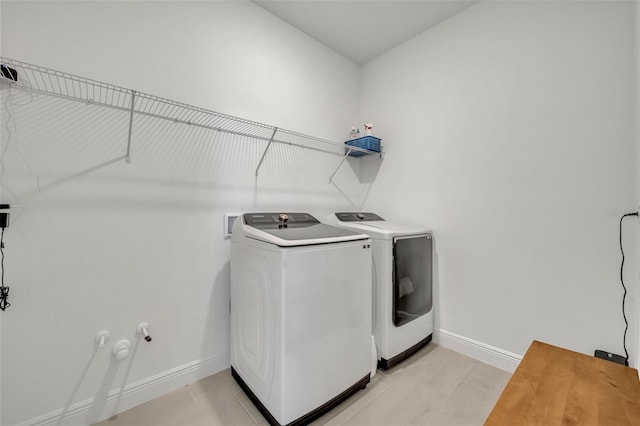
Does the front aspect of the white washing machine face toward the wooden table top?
yes

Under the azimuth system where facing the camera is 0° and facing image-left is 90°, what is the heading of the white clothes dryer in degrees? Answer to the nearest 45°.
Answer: approximately 315°

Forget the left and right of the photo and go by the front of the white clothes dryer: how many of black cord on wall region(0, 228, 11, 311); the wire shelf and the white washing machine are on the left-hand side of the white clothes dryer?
0

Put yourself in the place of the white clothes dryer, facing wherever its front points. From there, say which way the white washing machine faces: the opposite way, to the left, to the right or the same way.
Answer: the same way

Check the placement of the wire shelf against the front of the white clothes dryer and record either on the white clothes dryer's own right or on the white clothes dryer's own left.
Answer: on the white clothes dryer's own right

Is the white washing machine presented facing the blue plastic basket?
no

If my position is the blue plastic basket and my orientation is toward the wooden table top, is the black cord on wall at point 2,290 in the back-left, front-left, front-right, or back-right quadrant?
front-right

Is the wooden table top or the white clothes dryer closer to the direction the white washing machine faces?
the wooden table top

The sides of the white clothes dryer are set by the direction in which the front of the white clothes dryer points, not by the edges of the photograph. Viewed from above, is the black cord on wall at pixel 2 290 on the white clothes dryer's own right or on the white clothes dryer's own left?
on the white clothes dryer's own right

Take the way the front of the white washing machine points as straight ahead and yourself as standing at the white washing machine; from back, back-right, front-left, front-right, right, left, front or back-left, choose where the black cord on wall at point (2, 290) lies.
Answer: back-right

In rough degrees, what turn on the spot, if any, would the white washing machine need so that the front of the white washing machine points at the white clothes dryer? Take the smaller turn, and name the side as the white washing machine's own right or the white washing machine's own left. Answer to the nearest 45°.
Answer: approximately 90° to the white washing machine's own left

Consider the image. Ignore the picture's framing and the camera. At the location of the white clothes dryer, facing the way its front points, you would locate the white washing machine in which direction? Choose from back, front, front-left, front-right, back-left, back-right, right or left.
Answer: right

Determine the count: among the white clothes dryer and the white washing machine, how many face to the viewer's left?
0
